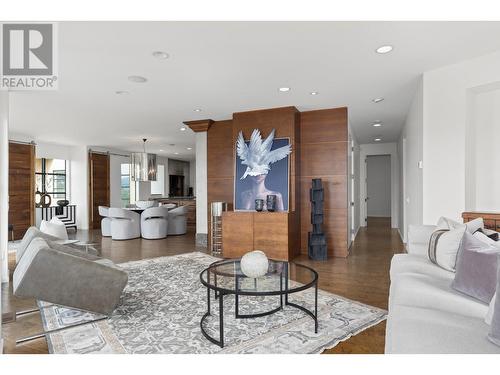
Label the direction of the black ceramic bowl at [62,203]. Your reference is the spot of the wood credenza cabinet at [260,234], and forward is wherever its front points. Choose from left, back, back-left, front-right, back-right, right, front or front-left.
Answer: back-right

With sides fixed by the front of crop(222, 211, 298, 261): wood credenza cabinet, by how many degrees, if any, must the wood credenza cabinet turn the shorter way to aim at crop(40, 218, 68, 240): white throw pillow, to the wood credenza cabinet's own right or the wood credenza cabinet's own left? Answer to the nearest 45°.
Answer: approximately 90° to the wood credenza cabinet's own right

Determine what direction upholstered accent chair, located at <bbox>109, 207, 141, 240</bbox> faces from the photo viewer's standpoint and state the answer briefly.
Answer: facing away from the viewer and to the right of the viewer

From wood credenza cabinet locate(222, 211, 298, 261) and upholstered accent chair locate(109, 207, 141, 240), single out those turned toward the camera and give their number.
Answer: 1

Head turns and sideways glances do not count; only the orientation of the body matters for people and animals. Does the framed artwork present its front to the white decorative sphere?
yes

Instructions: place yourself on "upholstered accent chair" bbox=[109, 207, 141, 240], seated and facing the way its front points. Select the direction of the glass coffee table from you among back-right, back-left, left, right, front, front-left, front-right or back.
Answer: back-right

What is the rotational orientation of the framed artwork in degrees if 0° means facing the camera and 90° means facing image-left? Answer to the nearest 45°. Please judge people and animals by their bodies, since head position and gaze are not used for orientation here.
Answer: approximately 0°

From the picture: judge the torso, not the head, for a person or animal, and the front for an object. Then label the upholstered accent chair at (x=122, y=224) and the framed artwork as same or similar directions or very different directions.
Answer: very different directions

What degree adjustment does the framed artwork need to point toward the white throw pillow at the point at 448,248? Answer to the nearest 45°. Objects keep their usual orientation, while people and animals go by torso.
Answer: approximately 45° to its left

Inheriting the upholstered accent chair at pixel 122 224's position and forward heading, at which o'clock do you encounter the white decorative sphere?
The white decorative sphere is roughly at 4 o'clock from the upholstered accent chair.

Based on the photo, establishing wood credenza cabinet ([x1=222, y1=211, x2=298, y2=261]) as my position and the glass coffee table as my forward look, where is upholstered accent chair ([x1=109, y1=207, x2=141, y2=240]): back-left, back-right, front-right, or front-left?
back-right

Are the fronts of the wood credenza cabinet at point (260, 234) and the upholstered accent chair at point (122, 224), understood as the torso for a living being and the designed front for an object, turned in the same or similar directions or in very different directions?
very different directions
